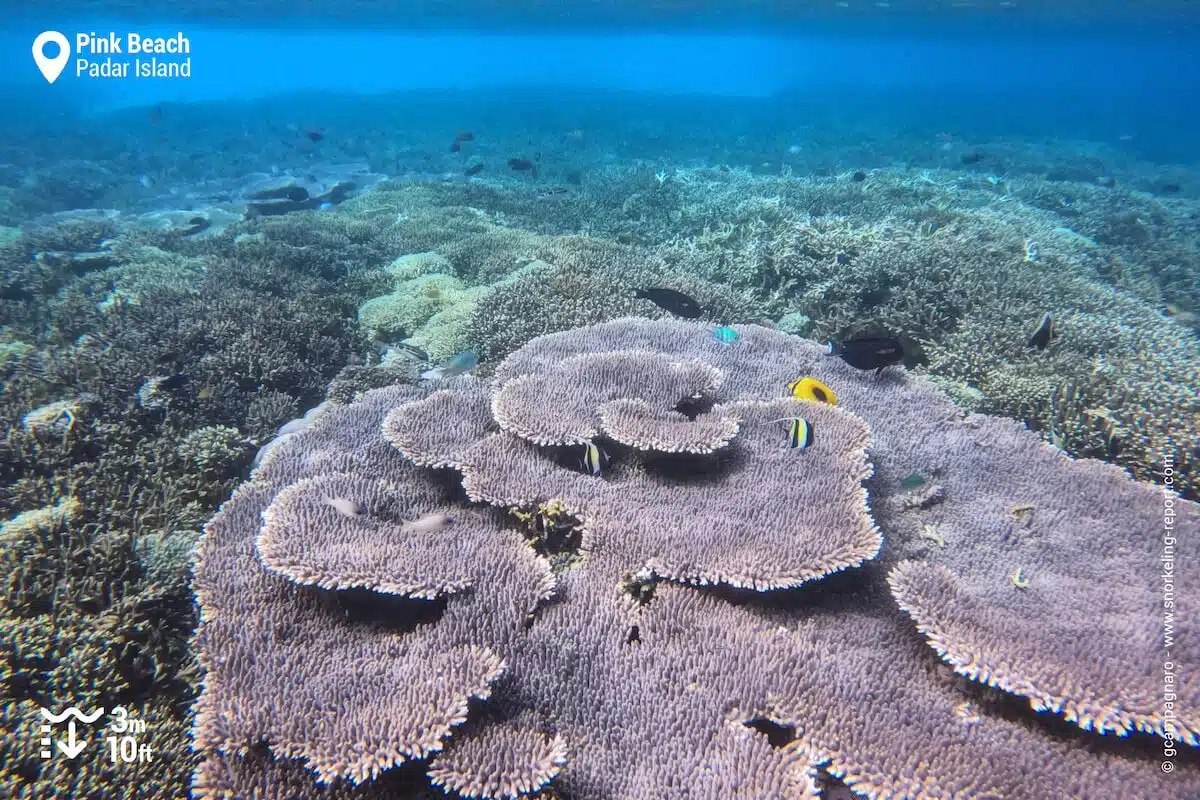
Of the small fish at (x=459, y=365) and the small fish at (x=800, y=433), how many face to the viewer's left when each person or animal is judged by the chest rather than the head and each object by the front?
0

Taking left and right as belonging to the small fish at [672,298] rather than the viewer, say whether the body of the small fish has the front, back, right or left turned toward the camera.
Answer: right

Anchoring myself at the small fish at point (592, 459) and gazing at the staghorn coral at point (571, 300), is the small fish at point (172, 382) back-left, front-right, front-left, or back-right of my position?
front-left

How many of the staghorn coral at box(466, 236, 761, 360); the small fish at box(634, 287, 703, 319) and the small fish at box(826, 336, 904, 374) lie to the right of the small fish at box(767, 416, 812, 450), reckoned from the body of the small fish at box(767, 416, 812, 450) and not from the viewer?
0

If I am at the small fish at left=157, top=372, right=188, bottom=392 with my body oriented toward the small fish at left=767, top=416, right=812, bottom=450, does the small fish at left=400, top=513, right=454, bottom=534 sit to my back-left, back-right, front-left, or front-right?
front-right

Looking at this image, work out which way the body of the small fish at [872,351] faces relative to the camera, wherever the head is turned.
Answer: to the viewer's right

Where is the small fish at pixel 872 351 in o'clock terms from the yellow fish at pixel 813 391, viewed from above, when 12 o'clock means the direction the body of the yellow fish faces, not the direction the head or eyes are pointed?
The small fish is roughly at 4 o'clock from the yellow fish.

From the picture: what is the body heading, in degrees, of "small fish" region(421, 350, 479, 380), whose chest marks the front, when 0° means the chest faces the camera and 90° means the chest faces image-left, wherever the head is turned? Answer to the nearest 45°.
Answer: approximately 270°

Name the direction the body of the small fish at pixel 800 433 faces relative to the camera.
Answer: to the viewer's right
